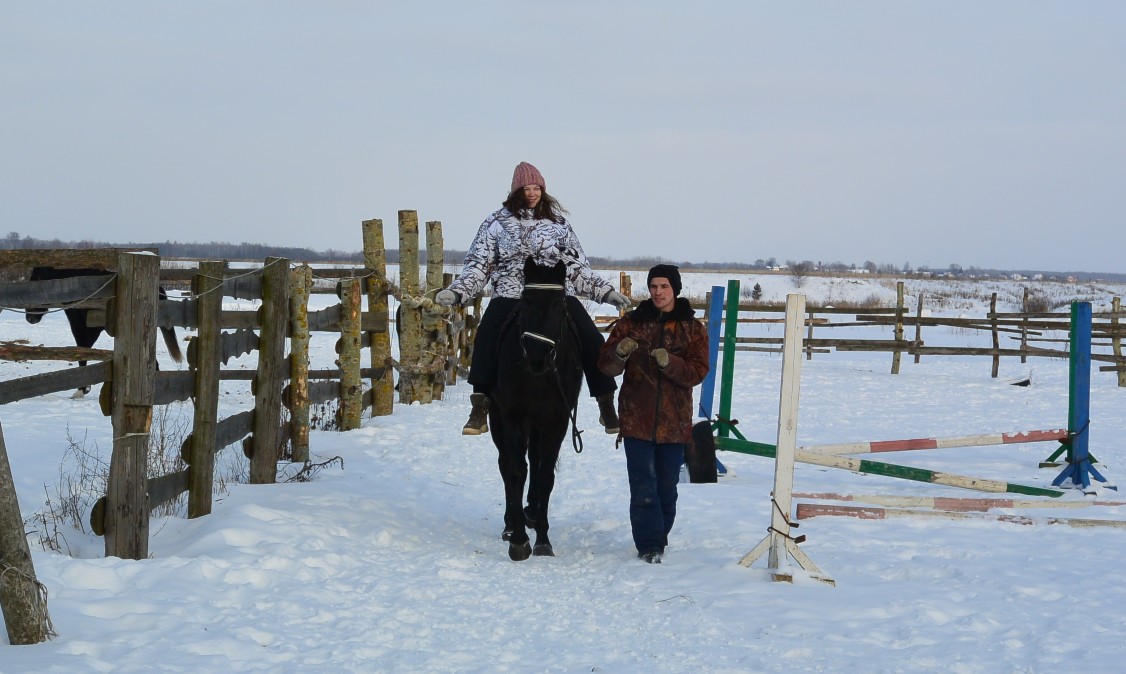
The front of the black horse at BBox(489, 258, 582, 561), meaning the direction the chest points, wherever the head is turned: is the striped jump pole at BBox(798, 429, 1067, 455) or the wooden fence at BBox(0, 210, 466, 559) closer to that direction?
the wooden fence

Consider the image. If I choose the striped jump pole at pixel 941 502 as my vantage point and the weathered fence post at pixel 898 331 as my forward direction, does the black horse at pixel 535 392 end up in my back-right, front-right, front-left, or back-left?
back-left

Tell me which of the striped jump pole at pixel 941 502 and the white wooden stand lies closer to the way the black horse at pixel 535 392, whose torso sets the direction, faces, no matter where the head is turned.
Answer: the white wooden stand

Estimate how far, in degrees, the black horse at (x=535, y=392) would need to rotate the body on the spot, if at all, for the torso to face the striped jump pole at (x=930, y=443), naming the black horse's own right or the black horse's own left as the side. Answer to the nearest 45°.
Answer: approximately 135° to the black horse's own left

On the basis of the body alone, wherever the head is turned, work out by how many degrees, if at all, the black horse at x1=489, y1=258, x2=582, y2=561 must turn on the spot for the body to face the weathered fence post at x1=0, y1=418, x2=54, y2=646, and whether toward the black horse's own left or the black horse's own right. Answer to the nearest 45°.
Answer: approximately 45° to the black horse's own right

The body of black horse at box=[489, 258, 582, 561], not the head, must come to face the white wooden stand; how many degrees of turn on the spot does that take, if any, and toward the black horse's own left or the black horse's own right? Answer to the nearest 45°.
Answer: approximately 45° to the black horse's own left

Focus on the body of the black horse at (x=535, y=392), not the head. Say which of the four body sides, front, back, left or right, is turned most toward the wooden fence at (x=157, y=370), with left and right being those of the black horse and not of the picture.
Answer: right

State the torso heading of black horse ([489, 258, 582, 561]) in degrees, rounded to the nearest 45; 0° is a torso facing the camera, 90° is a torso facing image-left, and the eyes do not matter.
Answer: approximately 0°

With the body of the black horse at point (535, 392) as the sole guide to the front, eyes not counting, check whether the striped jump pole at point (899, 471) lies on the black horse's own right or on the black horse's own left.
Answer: on the black horse's own left

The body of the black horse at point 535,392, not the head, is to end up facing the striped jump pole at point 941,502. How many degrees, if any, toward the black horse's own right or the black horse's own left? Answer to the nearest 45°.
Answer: approximately 90° to the black horse's own left
